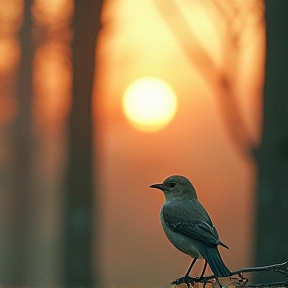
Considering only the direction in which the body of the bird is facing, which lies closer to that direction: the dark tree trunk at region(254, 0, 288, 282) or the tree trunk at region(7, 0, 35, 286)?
the tree trunk

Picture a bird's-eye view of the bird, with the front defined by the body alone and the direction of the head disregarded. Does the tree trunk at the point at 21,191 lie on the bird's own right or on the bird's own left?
on the bird's own right

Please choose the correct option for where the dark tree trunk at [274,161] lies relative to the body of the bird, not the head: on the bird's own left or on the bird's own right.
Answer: on the bird's own right

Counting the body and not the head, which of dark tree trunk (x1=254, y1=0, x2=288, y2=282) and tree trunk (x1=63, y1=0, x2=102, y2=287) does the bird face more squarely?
the tree trunk

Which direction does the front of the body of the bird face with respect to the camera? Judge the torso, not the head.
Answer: to the viewer's left
